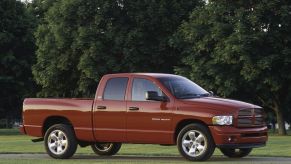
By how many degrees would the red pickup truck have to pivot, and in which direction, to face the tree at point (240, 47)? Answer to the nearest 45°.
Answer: approximately 135° to its left

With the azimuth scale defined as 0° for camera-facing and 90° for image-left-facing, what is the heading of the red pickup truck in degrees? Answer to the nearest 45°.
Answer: approximately 315°

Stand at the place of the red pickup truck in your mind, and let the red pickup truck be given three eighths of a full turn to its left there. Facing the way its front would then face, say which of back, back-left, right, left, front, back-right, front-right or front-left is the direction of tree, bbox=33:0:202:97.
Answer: front
